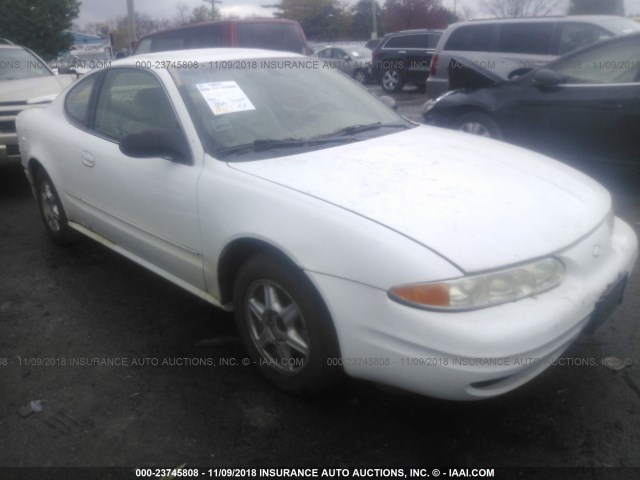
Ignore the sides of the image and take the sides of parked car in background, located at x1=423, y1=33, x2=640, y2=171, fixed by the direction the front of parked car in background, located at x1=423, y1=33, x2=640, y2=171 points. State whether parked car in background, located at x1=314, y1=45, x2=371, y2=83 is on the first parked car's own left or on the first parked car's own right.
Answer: on the first parked car's own right

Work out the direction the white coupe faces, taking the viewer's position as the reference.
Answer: facing the viewer and to the right of the viewer

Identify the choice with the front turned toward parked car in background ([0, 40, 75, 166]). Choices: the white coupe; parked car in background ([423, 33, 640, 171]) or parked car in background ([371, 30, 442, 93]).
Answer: parked car in background ([423, 33, 640, 171])

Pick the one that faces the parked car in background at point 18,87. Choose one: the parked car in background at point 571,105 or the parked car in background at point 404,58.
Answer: the parked car in background at point 571,105

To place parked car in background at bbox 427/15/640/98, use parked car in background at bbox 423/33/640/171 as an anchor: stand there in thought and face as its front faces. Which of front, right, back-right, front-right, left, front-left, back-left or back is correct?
right

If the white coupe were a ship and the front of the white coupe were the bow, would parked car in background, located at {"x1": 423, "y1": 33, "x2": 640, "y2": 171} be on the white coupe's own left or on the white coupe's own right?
on the white coupe's own left

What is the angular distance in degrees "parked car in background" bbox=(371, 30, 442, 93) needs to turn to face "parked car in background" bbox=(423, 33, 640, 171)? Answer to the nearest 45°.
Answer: approximately 90° to its right

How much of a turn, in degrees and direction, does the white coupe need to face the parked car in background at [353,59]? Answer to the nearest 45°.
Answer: approximately 135° to its left

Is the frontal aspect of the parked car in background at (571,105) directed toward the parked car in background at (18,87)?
yes

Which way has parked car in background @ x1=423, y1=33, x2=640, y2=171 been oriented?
to the viewer's left
